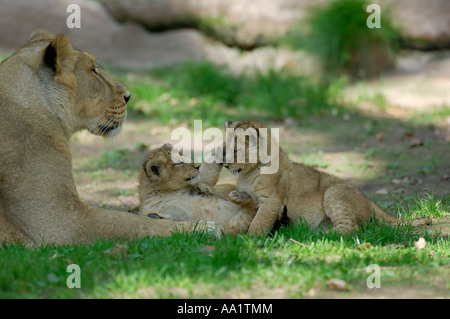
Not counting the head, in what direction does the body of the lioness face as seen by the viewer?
to the viewer's right

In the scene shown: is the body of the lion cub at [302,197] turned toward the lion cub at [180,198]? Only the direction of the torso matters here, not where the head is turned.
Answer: yes

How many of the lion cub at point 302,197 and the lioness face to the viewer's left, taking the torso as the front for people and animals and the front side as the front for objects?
1

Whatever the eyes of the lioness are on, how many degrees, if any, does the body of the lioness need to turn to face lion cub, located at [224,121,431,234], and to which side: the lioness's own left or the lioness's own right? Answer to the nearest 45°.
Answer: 0° — it already faces it

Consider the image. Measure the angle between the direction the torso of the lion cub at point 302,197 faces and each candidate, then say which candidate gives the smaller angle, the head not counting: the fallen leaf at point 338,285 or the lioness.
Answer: the lioness

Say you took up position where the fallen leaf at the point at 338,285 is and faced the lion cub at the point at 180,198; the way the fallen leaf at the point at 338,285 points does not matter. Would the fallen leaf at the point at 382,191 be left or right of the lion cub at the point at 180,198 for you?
right

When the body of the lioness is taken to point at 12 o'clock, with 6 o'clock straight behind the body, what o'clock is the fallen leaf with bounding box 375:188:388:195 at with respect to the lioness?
The fallen leaf is roughly at 11 o'clock from the lioness.

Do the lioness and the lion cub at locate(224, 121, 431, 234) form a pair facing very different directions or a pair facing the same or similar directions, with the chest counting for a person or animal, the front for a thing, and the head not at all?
very different directions

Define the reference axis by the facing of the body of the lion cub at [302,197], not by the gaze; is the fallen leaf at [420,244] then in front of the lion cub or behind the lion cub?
behind

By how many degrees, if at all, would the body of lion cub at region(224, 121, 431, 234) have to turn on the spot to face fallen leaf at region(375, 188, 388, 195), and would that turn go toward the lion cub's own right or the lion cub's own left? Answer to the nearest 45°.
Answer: approximately 135° to the lion cub's own right

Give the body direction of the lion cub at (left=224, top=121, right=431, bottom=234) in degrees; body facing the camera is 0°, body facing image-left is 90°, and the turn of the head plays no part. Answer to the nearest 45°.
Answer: approximately 90°

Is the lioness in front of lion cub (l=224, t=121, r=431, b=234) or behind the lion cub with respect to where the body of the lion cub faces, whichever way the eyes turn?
in front

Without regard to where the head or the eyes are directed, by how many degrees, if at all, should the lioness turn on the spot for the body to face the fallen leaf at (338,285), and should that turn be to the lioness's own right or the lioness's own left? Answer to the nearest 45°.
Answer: approximately 45° to the lioness's own right

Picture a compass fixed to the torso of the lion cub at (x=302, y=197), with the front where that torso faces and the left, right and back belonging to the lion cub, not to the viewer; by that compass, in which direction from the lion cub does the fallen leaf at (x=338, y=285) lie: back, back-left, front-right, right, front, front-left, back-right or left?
left
